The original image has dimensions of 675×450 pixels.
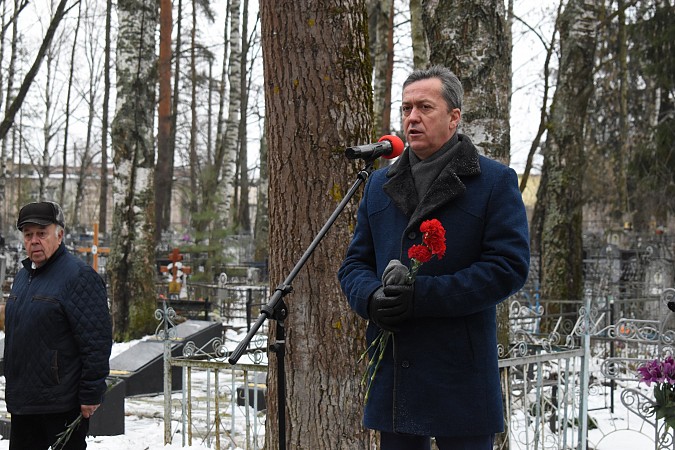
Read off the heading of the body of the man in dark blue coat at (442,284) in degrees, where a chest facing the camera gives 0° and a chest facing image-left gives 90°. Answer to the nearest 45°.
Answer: approximately 45°

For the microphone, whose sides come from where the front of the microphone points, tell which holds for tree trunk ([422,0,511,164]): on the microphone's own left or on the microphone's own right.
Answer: on the microphone's own left

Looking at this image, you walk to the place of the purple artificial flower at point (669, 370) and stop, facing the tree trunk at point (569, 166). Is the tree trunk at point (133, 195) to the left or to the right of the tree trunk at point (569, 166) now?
left

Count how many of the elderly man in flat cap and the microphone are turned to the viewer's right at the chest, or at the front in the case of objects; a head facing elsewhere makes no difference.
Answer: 1

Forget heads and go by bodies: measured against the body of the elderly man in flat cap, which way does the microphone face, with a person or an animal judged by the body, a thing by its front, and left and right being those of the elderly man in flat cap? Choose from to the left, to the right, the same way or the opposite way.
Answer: to the left

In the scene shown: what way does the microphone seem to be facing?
to the viewer's right

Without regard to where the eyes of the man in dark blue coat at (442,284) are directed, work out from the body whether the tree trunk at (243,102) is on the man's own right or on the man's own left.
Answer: on the man's own right

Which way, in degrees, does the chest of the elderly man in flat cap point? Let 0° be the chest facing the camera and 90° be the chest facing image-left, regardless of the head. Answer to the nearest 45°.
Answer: approximately 45°

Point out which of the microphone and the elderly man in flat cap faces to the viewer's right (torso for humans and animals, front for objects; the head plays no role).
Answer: the microphone
